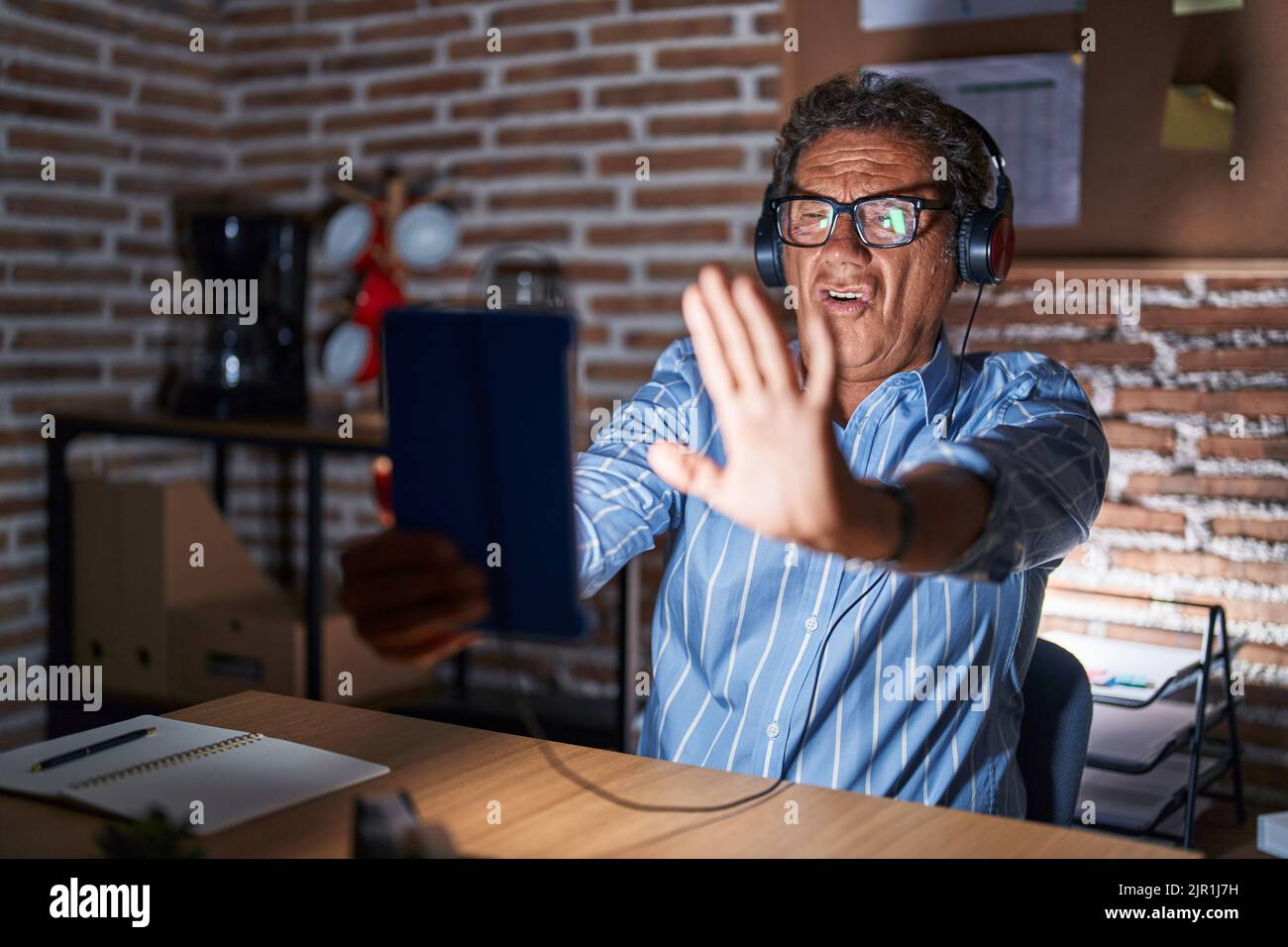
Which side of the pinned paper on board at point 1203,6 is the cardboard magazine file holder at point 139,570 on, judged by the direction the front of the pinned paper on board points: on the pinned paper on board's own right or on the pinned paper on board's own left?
on the pinned paper on board's own right

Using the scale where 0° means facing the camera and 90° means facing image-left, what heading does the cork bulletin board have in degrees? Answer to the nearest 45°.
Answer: approximately 0°

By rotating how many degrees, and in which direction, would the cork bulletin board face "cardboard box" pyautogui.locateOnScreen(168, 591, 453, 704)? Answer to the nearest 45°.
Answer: approximately 90° to its right

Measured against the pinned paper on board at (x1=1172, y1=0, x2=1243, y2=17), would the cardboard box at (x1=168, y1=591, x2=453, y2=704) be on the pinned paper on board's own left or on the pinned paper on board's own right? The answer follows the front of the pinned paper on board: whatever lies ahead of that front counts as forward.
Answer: on the pinned paper on board's own right

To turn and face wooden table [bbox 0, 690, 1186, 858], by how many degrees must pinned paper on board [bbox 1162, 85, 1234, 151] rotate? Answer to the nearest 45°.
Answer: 0° — it already faces it
